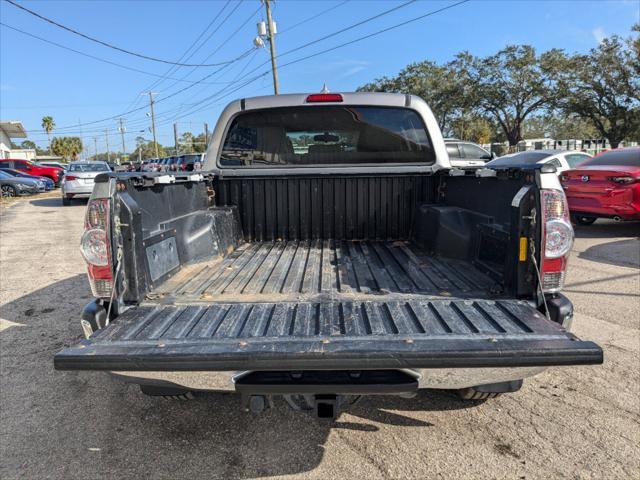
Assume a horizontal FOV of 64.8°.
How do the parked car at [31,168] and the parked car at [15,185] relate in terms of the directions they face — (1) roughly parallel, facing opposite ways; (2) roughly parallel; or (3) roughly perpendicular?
roughly parallel

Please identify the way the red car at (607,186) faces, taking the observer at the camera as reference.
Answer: facing away from the viewer and to the right of the viewer

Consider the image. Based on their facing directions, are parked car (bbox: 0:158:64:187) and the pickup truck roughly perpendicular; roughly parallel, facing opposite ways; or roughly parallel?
roughly perpendicular

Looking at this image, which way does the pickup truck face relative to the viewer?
away from the camera

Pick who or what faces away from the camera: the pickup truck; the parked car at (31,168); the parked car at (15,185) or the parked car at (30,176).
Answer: the pickup truck

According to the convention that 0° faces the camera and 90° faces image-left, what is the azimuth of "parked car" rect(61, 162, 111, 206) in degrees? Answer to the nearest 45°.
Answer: approximately 180°
